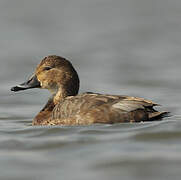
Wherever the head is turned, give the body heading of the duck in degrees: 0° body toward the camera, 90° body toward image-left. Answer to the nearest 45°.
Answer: approximately 90°
